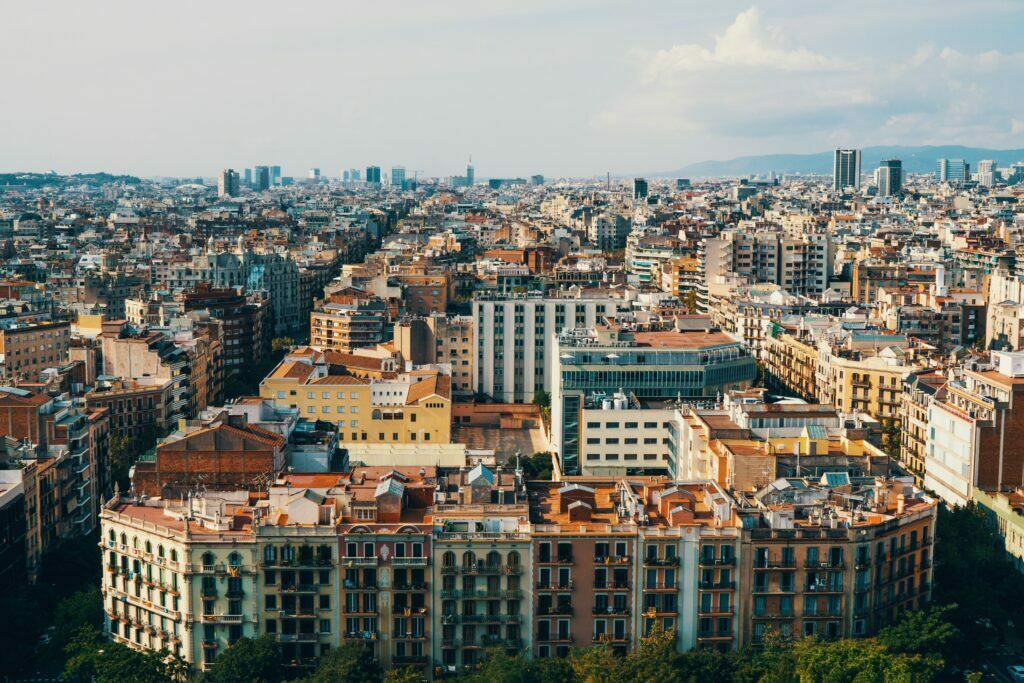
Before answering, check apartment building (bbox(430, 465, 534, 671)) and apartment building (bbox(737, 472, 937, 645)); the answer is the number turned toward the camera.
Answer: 2

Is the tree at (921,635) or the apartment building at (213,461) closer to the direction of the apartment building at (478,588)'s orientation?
the tree

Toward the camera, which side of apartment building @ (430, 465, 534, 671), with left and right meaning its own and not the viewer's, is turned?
front

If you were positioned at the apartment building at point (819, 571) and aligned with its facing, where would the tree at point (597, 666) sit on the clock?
The tree is roughly at 2 o'clock from the apartment building.

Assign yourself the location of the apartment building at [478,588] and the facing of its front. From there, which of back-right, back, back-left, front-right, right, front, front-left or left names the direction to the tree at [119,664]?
right

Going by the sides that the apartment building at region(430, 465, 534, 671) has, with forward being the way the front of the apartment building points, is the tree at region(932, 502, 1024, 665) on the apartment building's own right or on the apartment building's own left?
on the apartment building's own left

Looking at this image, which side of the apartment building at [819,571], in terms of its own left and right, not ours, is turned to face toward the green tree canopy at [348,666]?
right

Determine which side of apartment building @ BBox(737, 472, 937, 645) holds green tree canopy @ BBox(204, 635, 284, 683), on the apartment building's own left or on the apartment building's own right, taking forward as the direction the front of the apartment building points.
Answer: on the apartment building's own right

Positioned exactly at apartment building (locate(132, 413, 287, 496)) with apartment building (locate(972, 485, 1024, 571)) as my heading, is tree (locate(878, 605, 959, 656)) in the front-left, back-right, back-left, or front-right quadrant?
front-right

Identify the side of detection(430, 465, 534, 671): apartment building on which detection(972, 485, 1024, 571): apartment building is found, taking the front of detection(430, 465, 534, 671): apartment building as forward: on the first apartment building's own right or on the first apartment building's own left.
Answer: on the first apartment building's own left
